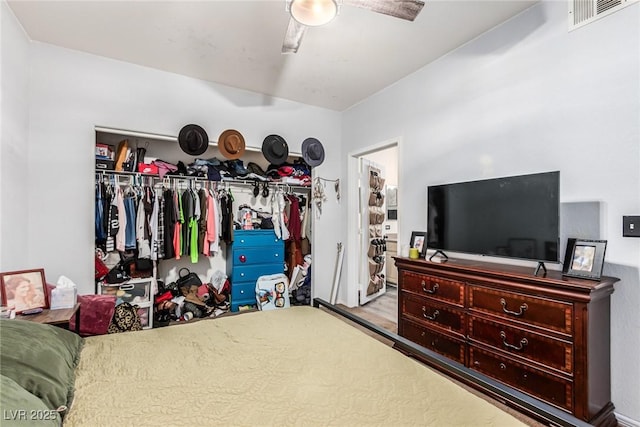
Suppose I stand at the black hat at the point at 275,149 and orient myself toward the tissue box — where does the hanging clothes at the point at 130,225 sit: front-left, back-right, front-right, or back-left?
front-right

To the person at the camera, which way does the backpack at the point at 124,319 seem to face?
facing the viewer

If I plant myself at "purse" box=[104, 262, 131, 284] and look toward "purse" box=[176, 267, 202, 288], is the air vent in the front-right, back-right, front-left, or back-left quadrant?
front-right

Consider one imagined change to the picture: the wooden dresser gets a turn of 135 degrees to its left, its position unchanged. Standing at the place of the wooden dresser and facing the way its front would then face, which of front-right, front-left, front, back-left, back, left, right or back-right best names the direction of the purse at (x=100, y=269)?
back

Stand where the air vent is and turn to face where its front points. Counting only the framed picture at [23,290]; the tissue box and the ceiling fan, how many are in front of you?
3

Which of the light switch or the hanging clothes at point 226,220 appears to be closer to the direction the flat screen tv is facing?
the hanging clothes

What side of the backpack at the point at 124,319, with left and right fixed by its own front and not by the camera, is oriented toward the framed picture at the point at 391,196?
left

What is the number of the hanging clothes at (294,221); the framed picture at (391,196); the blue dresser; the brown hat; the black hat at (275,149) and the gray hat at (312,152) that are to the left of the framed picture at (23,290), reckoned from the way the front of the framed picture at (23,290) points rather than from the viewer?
6

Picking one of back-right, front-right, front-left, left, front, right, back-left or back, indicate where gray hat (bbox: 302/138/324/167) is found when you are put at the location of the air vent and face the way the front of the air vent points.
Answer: front-right

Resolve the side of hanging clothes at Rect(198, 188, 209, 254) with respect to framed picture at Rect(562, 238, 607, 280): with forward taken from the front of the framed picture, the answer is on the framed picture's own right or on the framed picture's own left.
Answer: on the framed picture's own right

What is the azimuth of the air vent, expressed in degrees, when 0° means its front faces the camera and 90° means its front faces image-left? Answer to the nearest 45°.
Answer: approximately 45°

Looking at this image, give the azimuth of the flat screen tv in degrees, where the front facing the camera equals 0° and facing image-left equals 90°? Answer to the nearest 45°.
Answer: approximately 45°

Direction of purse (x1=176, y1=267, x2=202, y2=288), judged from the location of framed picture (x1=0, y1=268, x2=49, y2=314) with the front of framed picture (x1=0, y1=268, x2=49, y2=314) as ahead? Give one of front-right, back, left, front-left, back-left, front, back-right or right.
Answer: back-left

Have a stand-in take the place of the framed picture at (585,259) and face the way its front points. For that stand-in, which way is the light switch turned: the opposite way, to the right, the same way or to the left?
the same way

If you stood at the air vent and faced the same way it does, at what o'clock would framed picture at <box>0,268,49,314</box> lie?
The framed picture is roughly at 12 o'clock from the air vent.

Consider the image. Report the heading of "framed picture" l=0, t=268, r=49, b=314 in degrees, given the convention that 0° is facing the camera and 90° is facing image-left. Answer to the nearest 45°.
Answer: approximately 0°
